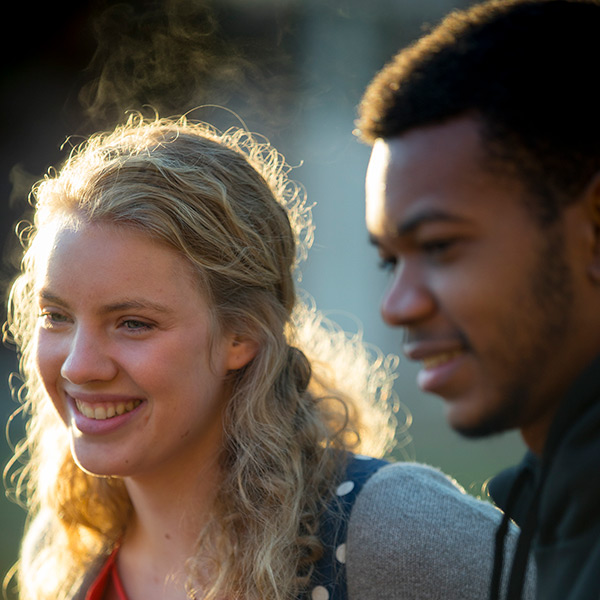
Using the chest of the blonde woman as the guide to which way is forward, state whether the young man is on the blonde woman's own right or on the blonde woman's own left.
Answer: on the blonde woman's own left

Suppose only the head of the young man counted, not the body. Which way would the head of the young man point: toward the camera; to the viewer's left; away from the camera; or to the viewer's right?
to the viewer's left

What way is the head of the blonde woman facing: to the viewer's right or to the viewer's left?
to the viewer's left
